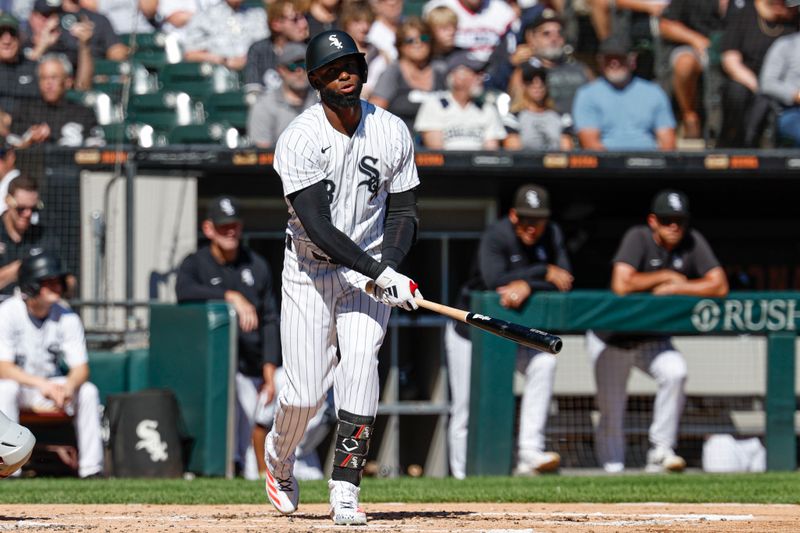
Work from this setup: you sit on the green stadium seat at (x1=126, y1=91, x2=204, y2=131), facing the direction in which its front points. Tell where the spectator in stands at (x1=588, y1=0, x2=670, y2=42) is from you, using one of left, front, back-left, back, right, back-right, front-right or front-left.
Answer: left

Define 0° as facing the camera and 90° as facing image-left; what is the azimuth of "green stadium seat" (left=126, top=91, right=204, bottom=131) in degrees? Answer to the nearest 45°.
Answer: approximately 0°

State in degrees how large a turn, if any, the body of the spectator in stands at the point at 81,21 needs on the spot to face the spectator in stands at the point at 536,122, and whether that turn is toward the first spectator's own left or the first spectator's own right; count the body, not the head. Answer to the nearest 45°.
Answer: approximately 45° to the first spectator's own left

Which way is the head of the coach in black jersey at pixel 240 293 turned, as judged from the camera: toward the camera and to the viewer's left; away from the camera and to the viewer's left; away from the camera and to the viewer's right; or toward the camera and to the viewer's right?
toward the camera and to the viewer's right

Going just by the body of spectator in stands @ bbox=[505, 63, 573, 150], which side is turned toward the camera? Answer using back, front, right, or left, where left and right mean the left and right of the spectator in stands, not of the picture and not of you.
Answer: front

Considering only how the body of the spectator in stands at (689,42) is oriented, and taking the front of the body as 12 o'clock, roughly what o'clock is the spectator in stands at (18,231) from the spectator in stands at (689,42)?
the spectator in stands at (18,231) is roughly at 2 o'clock from the spectator in stands at (689,42).

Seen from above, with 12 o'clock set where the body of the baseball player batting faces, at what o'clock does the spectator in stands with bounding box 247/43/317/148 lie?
The spectator in stands is roughly at 6 o'clock from the baseball player batting.

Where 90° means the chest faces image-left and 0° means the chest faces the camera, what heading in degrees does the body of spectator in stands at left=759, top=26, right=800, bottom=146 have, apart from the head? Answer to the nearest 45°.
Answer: approximately 0°

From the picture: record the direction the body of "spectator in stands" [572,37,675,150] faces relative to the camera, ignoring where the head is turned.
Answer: toward the camera

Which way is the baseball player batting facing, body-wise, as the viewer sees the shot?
toward the camera

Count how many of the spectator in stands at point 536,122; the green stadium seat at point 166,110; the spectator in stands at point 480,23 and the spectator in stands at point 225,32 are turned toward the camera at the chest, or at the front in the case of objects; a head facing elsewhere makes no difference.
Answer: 4

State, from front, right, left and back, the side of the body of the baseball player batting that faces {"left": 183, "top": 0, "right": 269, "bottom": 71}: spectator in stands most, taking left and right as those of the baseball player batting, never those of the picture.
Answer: back

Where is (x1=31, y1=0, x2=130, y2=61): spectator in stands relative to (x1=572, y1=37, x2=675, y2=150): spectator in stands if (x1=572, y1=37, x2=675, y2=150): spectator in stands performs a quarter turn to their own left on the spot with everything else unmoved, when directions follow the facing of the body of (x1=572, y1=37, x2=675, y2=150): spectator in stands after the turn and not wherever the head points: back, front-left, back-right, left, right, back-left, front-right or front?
back

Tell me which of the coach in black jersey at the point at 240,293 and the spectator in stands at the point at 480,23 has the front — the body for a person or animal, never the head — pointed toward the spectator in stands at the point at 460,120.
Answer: the spectator in stands at the point at 480,23
